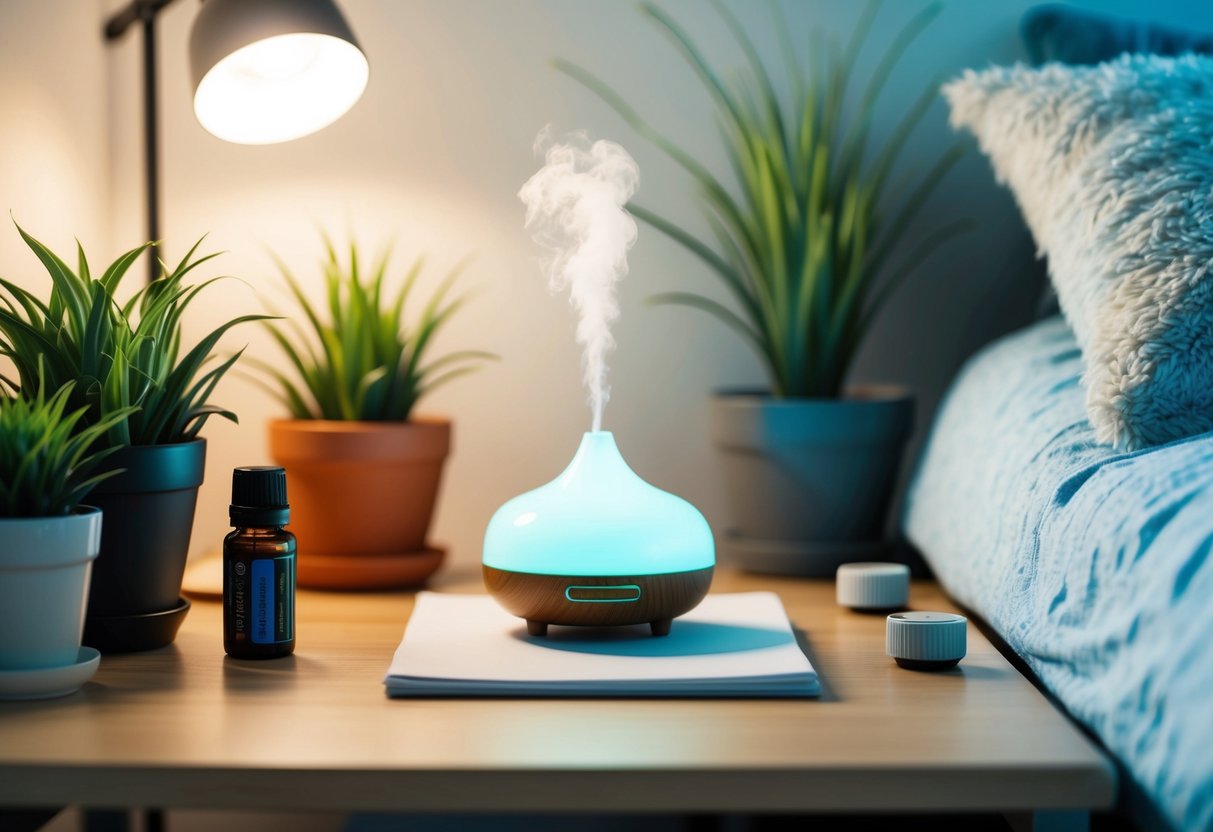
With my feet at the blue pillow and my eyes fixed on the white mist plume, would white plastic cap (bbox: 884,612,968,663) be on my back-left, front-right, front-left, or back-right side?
front-left

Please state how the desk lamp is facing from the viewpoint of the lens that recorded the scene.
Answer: facing the viewer and to the right of the viewer

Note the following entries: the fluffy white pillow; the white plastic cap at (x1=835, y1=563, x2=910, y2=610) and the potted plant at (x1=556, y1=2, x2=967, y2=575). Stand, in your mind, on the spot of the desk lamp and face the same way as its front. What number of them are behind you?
0

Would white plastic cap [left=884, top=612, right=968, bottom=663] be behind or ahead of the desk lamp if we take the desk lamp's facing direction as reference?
ahead
